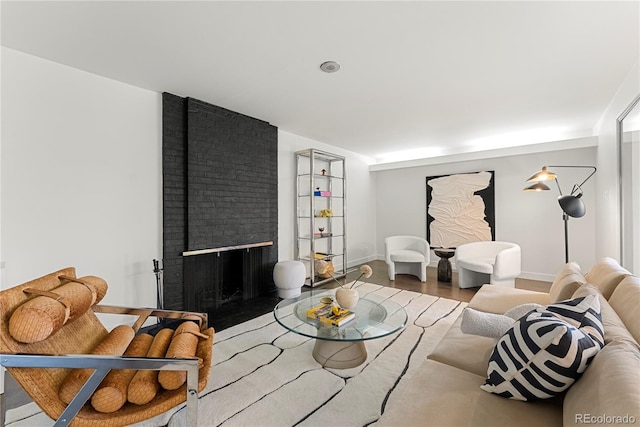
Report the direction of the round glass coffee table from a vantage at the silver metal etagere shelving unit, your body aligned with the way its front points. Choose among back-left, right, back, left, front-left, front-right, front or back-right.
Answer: front-right

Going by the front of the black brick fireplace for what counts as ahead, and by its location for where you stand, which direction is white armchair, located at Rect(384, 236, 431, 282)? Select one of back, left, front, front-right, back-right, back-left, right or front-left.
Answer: front-left

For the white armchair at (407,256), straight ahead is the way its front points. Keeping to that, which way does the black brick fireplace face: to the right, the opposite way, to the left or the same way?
to the left

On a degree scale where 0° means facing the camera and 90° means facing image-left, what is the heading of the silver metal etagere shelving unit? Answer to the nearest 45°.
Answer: approximately 315°

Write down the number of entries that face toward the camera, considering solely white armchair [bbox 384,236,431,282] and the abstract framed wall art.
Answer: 2

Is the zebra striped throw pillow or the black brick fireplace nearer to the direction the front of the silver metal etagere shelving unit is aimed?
the zebra striped throw pillow

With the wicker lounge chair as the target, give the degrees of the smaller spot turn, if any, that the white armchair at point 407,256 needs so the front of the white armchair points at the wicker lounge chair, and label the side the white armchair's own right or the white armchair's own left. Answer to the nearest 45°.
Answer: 0° — it already faces it

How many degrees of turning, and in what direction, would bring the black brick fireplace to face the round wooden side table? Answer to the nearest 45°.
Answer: approximately 45° to its left

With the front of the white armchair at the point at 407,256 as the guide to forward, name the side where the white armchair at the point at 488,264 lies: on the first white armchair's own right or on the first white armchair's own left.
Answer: on the first white armchair's own left

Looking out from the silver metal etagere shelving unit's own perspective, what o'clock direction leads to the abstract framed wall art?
The abstract framed wall art is roughly at 10 o'clock from the silver metal etagere shelving unit.

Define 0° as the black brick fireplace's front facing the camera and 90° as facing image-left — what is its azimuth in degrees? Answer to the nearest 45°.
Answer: approximately 315°
